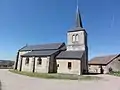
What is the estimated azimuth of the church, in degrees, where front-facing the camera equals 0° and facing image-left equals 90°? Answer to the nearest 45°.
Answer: approximately 270°
